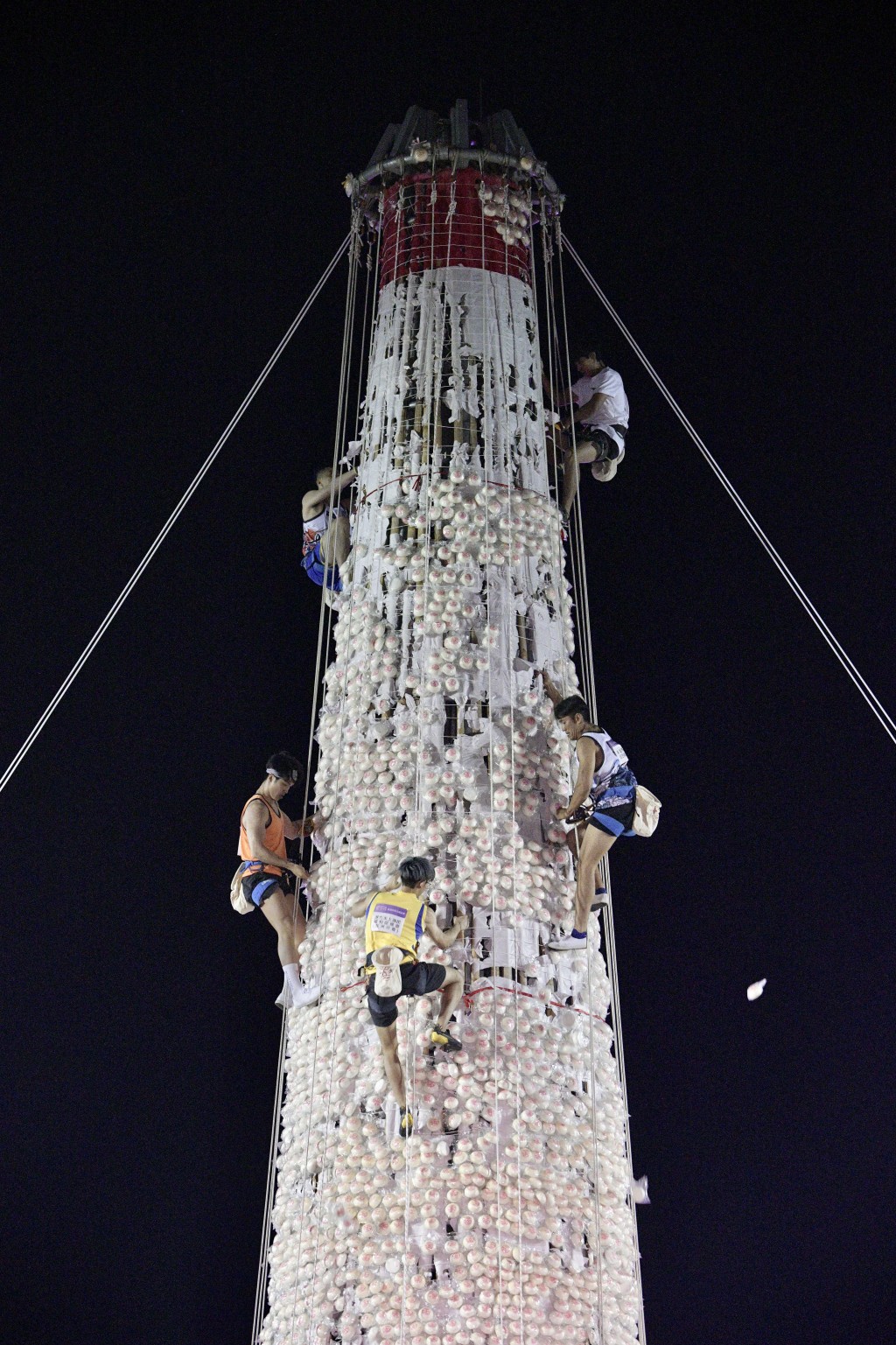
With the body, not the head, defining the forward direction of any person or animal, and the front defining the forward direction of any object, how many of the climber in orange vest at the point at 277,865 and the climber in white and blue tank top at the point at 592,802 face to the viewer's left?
1

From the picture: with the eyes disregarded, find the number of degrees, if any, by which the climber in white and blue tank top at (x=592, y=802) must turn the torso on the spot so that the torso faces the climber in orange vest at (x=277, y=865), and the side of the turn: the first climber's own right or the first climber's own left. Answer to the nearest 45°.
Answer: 0° — they already face them

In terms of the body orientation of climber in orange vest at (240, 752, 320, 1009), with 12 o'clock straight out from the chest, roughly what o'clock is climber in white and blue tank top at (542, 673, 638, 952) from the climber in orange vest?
The climber in white and blue tank top is roughly at 1 o'clock from the climber in orange vest.

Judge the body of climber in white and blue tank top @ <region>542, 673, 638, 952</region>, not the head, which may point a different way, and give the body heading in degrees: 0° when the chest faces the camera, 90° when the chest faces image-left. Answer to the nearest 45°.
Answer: approximately 90°

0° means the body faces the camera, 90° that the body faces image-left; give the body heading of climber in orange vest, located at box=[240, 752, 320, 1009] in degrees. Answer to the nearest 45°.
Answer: approximately 270°

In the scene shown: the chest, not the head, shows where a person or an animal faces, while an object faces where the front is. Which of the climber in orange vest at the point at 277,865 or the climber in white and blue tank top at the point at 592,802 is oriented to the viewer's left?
the climber in white and blue tank top

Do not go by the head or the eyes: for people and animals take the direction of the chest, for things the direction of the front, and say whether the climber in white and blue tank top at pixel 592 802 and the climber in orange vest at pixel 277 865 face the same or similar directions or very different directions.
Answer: very different directions

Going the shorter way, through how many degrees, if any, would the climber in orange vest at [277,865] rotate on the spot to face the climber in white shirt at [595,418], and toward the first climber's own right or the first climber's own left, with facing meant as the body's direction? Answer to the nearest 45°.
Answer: approximately 45° to the first climber's own right
